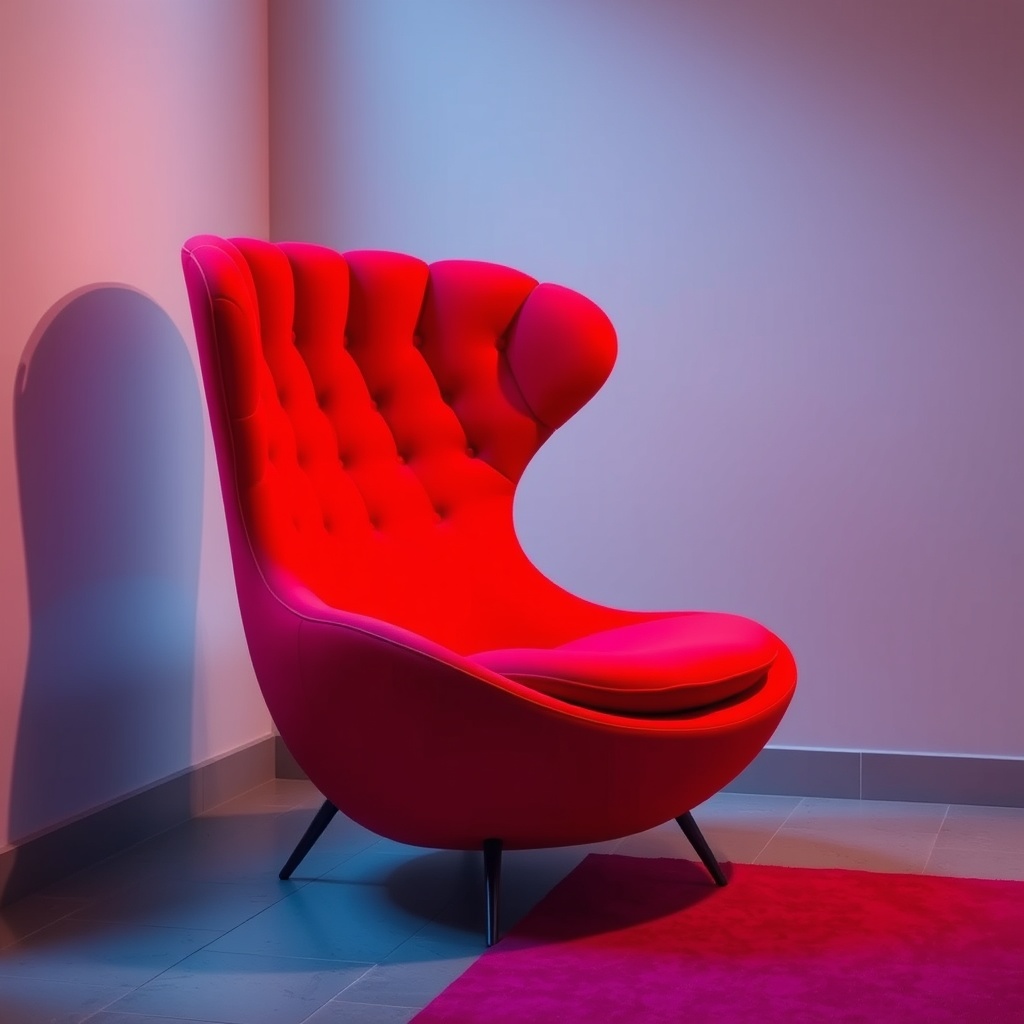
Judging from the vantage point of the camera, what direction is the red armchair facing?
facing the viewer and to the right of the viewer

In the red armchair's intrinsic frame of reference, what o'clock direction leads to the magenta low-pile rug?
The magenta low-pile rug is roughly at 12 o'clock from the red armchair.
